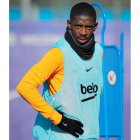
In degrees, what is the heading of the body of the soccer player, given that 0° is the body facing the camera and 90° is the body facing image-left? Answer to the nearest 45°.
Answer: approximately 315°

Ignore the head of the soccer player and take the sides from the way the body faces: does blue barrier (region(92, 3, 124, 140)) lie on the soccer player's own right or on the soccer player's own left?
on the soccer player's own left
